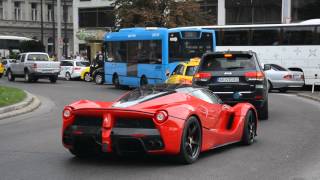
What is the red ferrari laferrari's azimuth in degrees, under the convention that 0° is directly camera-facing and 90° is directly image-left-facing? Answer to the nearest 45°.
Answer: approximately 225°

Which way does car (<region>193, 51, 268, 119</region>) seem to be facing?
away from the camera

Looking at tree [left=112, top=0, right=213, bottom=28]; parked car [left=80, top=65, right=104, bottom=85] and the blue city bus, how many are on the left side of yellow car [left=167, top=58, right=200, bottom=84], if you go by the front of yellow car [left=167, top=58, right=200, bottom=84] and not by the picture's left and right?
0

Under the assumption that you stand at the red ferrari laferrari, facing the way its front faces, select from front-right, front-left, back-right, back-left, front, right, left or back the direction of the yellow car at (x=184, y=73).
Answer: front-left

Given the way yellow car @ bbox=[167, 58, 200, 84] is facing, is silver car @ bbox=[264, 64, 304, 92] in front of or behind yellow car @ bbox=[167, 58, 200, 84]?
behind

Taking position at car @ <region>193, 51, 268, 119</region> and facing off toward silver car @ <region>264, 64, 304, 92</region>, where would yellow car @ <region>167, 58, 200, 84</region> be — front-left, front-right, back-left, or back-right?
front-left

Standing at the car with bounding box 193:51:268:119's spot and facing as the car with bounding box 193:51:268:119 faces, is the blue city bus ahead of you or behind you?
ahead

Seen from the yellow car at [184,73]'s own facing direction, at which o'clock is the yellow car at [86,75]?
the yellow car at [86,75] is roughly at 2 o'clock from the yellow car at [184,73].

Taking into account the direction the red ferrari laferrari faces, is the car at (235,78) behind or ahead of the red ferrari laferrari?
ahead

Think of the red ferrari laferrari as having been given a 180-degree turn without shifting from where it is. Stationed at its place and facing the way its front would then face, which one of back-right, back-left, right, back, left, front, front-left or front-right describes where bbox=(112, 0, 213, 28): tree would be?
back-right

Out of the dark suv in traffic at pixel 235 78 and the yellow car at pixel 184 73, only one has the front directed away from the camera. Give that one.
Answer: the dark suv in traffic
